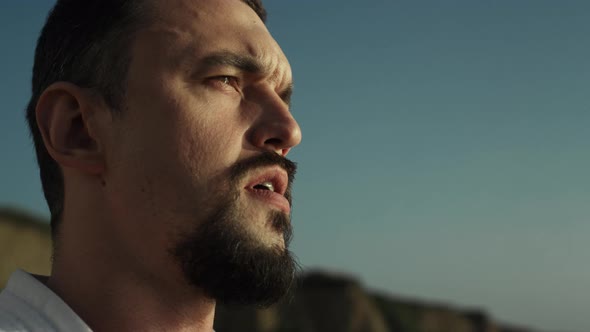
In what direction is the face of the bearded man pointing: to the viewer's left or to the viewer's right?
to the viewer's right
